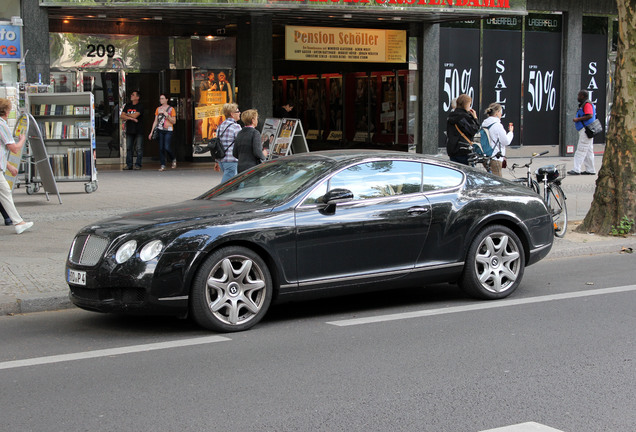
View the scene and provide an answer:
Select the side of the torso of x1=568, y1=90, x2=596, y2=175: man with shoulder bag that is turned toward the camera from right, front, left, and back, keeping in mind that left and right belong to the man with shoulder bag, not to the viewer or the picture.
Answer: left

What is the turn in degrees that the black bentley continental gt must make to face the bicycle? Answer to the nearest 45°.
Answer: approximately 180°

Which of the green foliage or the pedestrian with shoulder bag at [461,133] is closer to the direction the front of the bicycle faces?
the pedestrian with shoulder bag

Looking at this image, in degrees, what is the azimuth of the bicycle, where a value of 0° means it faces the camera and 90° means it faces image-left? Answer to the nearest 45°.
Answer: approximately 135°

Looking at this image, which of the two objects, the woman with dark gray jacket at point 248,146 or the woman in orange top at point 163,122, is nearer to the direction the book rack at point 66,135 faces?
the woman with dark gray jacket

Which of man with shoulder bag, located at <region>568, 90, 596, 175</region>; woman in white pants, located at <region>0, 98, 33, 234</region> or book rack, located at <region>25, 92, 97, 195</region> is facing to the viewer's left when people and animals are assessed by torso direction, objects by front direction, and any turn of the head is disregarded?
the man with shoulder bag

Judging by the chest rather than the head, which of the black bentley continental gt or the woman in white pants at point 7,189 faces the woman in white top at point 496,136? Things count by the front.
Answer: the woman in white pants
